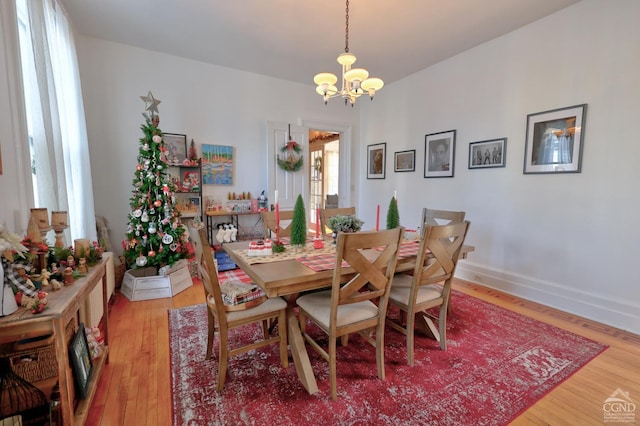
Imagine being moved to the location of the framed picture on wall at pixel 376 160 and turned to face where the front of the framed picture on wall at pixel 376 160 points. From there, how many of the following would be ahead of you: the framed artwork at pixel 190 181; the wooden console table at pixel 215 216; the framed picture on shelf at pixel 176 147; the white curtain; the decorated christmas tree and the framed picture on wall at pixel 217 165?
6

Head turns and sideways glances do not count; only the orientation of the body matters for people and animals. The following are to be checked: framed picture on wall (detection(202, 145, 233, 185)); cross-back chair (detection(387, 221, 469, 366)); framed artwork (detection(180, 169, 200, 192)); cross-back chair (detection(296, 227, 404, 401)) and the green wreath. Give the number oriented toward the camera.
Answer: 3

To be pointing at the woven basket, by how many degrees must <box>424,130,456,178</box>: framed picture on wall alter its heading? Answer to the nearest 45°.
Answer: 0° — it already faces it

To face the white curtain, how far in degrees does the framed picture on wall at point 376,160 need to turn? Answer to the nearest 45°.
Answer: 0° — it already faces it

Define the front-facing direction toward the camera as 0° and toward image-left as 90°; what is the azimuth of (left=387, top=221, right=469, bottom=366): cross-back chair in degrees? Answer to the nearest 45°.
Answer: approximately 135°

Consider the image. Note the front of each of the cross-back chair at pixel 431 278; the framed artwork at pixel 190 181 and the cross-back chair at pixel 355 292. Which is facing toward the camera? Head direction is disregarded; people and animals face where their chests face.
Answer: the framed artwork

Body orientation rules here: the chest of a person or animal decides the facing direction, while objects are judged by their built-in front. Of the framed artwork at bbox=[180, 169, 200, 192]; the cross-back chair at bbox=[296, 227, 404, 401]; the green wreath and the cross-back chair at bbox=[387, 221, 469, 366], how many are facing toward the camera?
2

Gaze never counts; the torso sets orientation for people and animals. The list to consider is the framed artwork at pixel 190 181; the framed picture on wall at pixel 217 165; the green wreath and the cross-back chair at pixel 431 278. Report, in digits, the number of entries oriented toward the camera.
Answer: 3

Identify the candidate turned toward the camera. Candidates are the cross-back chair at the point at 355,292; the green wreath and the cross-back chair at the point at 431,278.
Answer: the green wreath

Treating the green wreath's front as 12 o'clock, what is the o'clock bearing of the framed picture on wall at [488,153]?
The framed picture on wall is roughly at 10 o'clock from the green wreath.

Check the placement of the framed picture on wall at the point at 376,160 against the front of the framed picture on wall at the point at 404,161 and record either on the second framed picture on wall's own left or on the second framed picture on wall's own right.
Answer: on the second framed picture on wall's own right

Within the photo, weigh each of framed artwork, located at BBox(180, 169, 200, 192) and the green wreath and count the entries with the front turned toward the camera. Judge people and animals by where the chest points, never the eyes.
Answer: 2

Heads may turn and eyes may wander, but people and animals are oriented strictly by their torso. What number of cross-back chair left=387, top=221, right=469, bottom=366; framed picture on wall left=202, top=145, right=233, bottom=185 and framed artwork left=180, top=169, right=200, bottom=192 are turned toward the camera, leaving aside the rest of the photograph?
2

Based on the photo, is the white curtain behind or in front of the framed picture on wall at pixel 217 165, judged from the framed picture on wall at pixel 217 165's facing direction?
in front

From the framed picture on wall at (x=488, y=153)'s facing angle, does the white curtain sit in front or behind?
in front

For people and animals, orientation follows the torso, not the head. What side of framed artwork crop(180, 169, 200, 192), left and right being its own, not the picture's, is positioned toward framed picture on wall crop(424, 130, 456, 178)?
left

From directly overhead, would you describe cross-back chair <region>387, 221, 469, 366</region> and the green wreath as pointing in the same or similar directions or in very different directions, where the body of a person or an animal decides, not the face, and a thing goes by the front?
very different directions

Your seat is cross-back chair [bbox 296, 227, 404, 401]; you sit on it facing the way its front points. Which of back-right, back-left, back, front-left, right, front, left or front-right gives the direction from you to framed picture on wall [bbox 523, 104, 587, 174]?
right

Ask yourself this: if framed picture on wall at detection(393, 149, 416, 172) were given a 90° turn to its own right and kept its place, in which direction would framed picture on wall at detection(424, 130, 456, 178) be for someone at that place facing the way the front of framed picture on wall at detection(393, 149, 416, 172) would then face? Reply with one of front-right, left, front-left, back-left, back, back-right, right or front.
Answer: back

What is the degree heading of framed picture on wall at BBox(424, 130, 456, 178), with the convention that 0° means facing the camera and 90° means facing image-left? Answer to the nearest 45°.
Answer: approximately 45°
